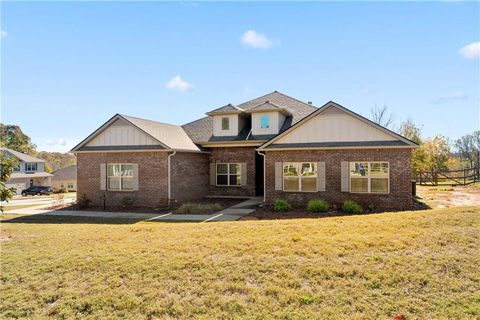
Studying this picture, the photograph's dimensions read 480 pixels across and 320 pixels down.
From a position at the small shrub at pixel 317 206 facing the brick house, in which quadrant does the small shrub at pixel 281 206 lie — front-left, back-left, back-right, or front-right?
front-left

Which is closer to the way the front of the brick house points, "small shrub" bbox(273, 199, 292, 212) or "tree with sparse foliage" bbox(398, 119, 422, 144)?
the small shrub

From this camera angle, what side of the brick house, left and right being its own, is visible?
front

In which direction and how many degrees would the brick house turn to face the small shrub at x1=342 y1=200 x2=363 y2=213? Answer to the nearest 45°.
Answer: approximately 45° to its left

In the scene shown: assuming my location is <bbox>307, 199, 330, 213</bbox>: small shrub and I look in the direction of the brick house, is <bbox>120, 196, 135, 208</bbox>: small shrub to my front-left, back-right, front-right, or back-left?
front-left

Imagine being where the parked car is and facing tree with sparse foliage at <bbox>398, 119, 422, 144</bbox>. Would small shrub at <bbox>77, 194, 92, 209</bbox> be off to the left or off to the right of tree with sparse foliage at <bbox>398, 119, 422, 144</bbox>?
right

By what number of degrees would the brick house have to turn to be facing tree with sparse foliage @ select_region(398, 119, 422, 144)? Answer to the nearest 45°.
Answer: approximately 135° to its left

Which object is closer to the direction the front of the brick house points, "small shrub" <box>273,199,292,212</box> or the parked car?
the small shrub

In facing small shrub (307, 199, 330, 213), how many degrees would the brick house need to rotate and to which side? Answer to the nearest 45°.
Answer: approximately 45° to its left

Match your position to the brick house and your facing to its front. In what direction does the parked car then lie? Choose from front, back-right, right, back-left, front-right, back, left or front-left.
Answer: back-right

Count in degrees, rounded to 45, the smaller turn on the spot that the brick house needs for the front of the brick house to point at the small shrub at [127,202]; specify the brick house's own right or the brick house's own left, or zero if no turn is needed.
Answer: approximately 90° to the brick house's own right

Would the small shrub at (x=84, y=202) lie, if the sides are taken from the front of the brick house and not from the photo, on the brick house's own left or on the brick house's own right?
on the brick house's own right
